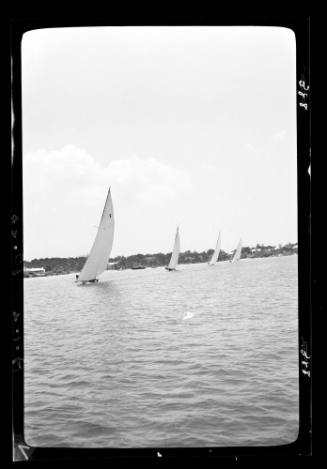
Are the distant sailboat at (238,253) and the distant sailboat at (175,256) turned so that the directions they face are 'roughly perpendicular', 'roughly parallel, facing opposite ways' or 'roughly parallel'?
roughly parallel

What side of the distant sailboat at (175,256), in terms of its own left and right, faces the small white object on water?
right

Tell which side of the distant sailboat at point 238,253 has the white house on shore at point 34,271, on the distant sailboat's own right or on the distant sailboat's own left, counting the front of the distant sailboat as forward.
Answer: on the distant sailboat's own left
